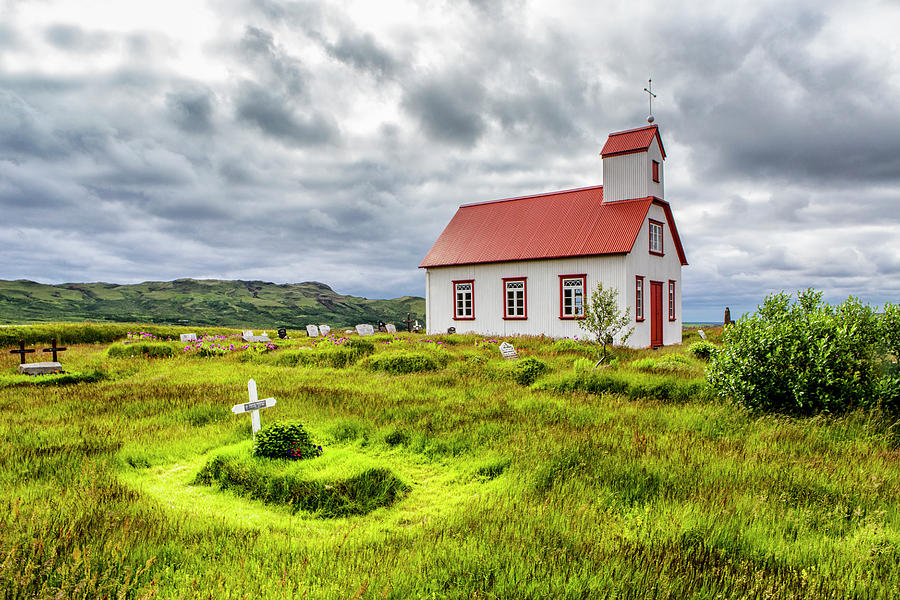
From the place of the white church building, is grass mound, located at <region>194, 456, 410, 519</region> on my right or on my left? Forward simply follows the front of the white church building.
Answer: on my right

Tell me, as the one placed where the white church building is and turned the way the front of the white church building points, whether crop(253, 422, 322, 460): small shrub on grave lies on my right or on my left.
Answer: on my right

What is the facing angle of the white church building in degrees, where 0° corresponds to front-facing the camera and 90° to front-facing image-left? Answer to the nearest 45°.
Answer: approximately 315°

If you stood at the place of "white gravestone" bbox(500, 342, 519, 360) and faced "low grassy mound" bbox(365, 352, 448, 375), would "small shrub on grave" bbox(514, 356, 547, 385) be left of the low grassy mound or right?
left

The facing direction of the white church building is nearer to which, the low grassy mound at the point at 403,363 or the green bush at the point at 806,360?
the green bush

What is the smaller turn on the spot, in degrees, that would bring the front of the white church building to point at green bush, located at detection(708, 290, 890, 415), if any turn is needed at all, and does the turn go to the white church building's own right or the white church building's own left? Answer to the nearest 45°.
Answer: approximately 45° to the white church building's own right

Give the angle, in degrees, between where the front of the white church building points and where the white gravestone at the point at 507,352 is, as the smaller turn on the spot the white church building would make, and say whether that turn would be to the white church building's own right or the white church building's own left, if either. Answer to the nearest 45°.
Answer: approximately 45° to the white church building's own right
